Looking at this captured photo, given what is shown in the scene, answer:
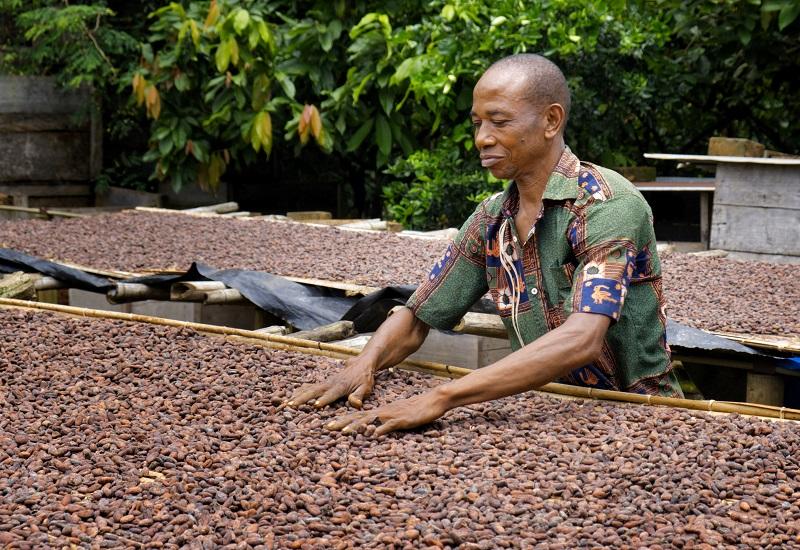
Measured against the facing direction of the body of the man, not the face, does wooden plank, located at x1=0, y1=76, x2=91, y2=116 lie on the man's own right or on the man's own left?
on the man's own right

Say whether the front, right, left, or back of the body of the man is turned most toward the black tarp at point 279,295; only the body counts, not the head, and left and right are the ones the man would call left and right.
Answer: right

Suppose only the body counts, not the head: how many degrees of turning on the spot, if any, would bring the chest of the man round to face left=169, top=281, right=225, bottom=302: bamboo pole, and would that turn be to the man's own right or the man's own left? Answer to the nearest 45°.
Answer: approximately 90° to the man's own right

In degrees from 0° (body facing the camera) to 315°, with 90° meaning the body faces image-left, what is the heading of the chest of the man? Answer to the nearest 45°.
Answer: approximately 45°

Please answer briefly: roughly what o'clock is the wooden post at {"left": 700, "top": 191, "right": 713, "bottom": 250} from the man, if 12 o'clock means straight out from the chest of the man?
The wooden post is roughly at 5 o'clock from the man.

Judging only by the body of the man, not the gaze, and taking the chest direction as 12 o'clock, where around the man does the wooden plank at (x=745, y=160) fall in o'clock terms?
The wooden plank is roughly at 5 o'clock from the man.

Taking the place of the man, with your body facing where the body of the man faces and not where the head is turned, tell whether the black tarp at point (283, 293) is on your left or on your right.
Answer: on your right

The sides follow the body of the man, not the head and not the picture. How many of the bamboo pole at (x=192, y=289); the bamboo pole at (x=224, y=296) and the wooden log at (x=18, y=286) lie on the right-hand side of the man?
3

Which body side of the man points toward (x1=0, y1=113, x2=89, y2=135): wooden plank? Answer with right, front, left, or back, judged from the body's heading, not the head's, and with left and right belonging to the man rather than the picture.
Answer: right
